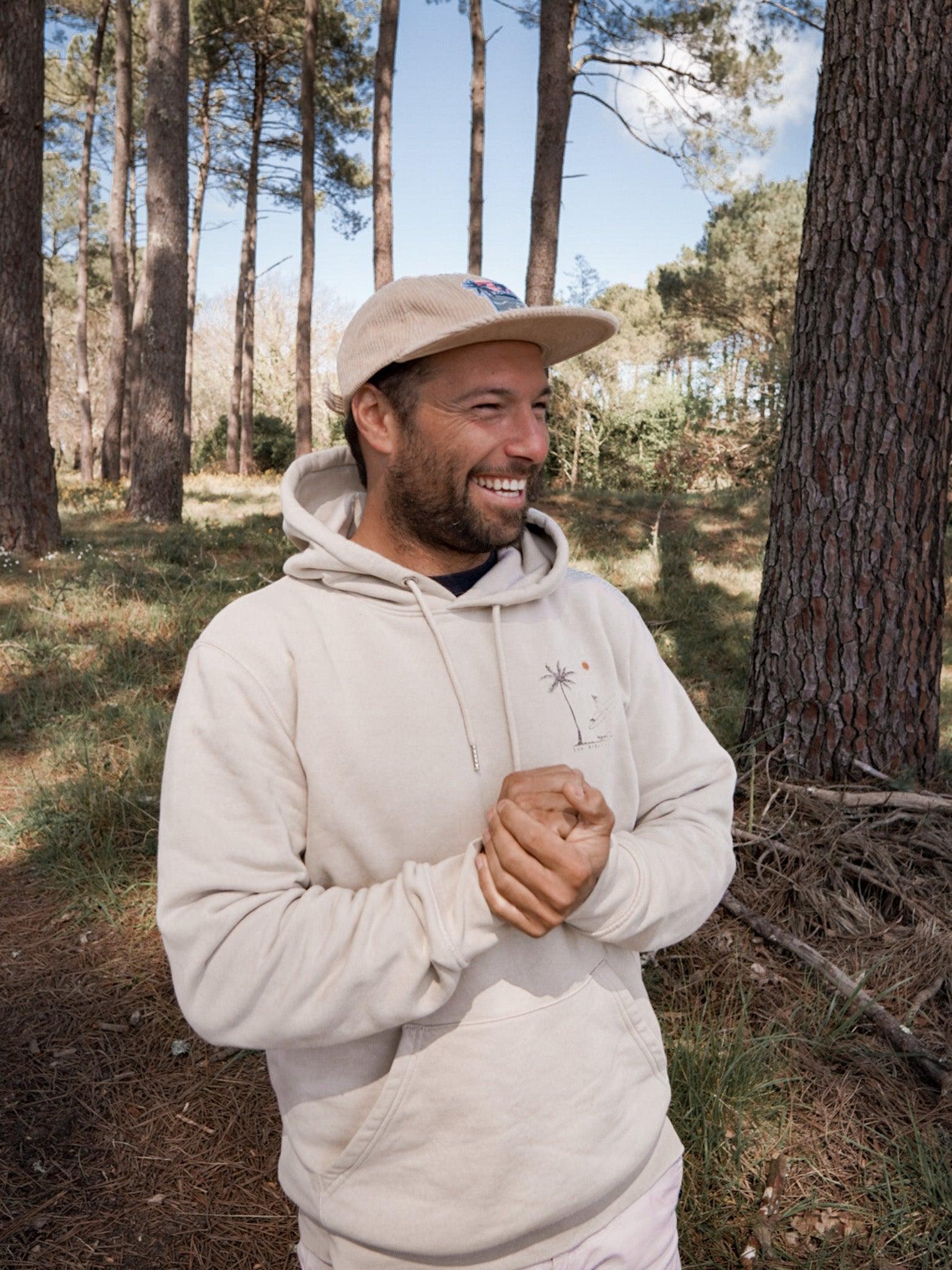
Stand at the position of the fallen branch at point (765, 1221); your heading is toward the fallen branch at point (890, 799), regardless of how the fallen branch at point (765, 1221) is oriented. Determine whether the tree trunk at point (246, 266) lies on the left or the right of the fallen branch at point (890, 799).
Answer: left

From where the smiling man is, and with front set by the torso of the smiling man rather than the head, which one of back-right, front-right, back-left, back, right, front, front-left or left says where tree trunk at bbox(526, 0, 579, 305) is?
back-left

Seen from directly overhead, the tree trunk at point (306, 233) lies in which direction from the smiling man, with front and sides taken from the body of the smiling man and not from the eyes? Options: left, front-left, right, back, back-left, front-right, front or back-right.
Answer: back-left

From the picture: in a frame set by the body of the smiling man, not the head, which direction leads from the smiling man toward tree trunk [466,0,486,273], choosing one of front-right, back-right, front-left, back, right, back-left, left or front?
back-left

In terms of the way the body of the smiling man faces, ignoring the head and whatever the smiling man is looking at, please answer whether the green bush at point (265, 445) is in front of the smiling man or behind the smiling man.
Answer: behind

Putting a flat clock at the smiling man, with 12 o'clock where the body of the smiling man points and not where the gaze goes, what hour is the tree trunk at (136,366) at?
The tree trunk is roughly at 7 o'clock from the smiling man.

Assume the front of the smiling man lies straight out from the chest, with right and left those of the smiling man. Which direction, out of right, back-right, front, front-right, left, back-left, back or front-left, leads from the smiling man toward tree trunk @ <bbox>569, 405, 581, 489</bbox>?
back-left

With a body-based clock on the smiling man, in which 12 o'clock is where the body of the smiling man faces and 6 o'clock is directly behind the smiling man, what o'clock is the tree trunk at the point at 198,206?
The tree trunk is roughly at 7 o'clock from the smiling man.

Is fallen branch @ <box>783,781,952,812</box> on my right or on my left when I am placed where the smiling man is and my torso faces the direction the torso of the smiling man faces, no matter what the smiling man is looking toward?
on my left

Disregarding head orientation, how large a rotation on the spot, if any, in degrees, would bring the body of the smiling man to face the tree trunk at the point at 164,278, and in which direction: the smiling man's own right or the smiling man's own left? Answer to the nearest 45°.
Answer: approximately 135° to the smiling man's own left

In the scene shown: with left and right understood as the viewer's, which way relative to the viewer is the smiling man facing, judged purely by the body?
facing the viewer and to the right of the viewer

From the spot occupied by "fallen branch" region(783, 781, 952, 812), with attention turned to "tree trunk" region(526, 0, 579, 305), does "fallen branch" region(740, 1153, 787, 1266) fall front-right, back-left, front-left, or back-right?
back-left
